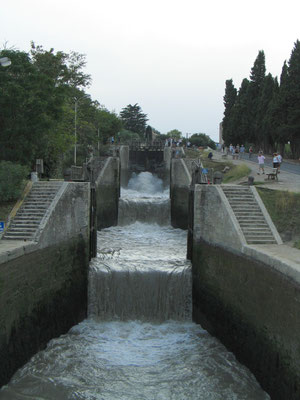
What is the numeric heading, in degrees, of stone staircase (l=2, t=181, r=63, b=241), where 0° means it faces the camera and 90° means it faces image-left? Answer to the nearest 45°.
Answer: approximately 0°

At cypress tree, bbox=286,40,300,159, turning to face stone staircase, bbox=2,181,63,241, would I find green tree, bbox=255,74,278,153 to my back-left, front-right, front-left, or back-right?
back-right

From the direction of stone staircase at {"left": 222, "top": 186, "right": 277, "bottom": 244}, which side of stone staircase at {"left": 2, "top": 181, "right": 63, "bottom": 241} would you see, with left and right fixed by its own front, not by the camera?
left

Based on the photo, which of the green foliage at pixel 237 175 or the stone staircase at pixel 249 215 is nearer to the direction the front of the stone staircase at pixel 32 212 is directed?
the stone staircase

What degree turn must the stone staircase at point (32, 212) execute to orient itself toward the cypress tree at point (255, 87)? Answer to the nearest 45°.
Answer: approximately 135° to its left

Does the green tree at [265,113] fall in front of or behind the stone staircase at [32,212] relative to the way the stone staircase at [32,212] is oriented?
behind

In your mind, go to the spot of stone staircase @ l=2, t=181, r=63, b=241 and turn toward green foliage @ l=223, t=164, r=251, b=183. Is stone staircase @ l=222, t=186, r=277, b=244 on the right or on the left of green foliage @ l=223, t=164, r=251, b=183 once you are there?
right

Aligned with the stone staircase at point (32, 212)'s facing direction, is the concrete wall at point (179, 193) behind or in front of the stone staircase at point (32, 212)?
behind

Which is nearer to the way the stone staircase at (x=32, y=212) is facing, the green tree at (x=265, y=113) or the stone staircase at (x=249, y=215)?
the stone staircase

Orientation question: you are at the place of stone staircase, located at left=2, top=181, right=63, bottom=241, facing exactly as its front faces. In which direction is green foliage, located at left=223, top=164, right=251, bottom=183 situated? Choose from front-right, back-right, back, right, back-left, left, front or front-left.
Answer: back-left
